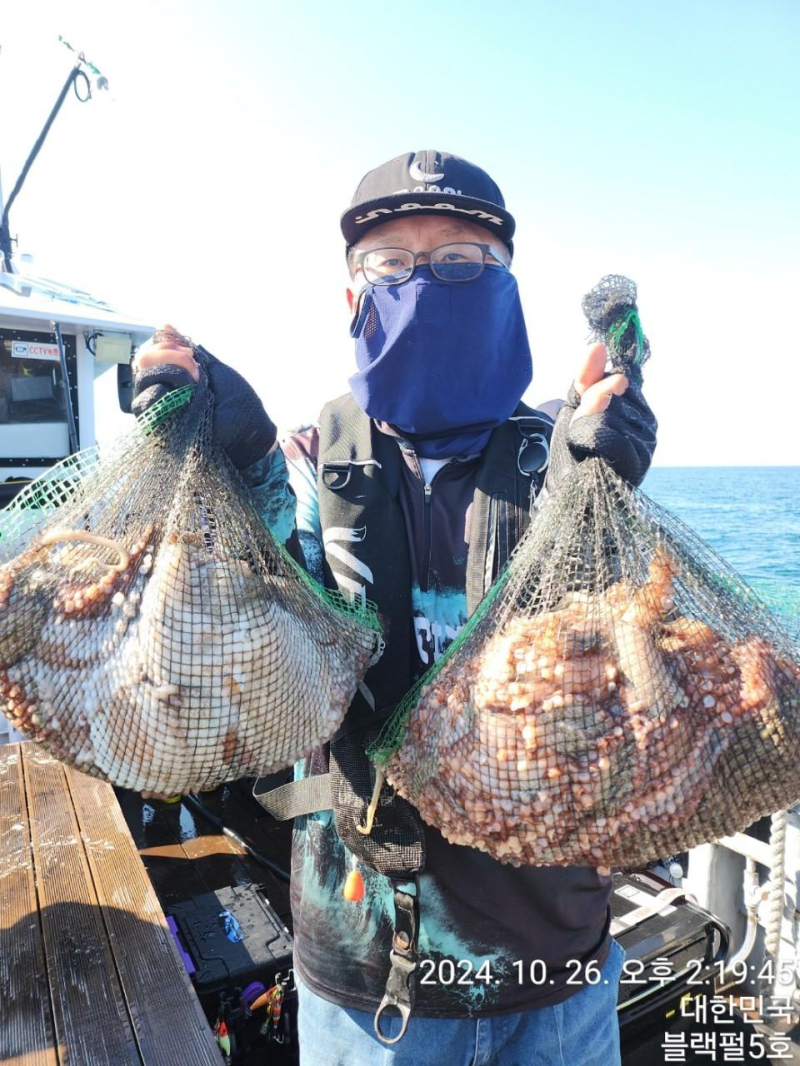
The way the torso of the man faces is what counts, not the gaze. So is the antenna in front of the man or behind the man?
behind

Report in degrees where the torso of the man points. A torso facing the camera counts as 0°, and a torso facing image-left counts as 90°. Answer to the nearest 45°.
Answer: approximately 0°

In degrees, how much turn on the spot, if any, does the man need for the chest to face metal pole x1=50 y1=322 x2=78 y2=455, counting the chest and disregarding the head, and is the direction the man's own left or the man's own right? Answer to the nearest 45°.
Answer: approximately 135° to the man's own right
